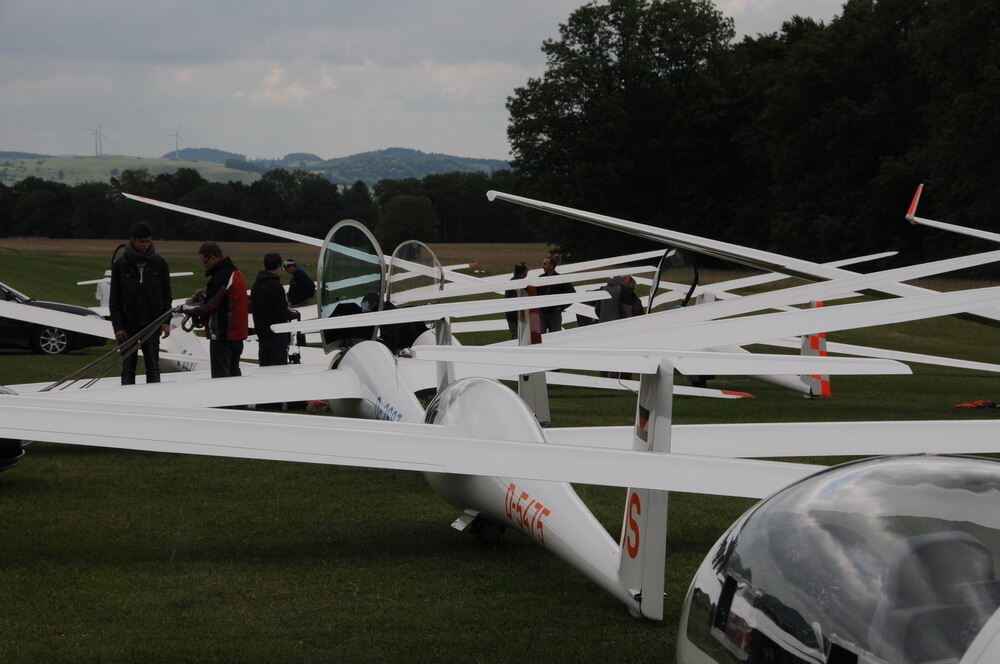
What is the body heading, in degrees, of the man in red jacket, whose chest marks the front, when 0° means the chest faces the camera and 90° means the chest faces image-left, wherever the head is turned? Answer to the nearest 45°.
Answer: approximately 90°

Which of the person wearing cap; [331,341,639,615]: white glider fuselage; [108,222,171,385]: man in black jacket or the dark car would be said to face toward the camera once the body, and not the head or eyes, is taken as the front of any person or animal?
the man in black jacket

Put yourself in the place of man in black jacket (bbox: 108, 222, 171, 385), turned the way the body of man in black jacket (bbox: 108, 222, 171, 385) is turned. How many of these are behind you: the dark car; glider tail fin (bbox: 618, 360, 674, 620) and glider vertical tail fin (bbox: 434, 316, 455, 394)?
1

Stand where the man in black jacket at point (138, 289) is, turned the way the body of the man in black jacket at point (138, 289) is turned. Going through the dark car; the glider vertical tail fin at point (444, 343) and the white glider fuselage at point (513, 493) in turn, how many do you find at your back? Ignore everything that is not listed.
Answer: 1

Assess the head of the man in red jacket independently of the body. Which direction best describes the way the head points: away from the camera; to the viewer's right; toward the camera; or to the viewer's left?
to the viewer's left

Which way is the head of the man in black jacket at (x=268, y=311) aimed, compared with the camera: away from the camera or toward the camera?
away from the camera

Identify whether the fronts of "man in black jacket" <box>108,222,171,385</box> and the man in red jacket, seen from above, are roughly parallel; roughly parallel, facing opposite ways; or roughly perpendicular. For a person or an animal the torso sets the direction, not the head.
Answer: roughly perpendicular

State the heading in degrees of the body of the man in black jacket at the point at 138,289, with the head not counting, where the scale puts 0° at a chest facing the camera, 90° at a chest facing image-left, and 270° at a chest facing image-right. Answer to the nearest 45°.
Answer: approximately 0°
